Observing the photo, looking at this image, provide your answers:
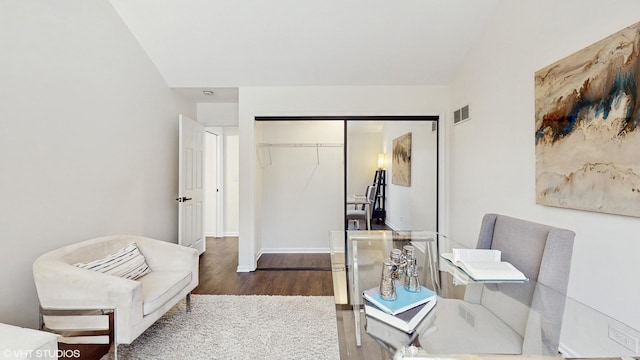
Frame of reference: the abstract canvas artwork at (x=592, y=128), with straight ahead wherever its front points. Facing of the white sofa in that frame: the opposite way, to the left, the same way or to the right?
the opposite way

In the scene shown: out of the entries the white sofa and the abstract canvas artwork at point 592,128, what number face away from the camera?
0

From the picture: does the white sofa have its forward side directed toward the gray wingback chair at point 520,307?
yes

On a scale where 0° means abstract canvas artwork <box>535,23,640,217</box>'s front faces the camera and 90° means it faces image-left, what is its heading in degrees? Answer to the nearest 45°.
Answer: approximately 45°

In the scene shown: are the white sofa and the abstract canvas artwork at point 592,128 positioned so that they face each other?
yes

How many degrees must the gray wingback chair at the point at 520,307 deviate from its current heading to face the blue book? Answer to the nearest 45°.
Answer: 0° — it already faces it

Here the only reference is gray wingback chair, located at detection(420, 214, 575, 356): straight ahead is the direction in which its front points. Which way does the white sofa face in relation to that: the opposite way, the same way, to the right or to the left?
the opposite way

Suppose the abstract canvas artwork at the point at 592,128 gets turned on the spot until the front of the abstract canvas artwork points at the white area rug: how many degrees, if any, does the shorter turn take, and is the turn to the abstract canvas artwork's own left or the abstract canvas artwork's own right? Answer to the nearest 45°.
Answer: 0° — it already faces it

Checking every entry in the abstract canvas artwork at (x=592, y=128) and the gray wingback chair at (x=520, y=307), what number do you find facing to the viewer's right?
0
